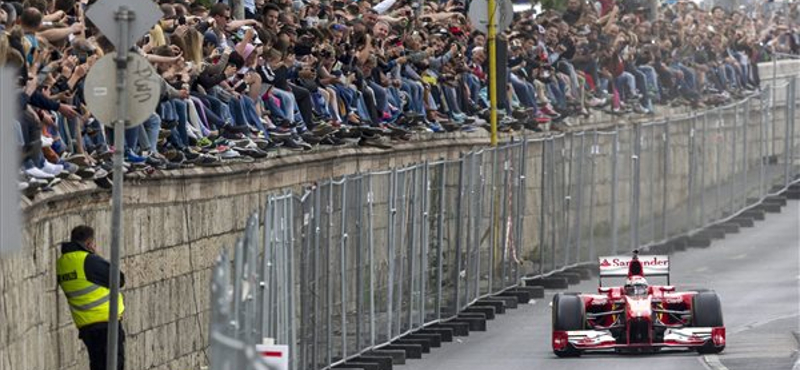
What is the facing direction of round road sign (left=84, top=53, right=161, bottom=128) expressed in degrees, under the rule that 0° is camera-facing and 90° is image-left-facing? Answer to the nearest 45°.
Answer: approximately 180°

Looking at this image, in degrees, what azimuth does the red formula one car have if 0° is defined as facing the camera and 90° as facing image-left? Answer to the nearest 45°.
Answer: approximately 0°

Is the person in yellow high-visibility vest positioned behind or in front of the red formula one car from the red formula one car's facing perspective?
in front

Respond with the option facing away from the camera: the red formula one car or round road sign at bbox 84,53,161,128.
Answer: the round road sign

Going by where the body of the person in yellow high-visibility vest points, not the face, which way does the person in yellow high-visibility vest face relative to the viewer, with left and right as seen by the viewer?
facing away from the viewer and to the right of the viewer

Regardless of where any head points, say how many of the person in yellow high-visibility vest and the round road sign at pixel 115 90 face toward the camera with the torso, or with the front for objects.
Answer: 0

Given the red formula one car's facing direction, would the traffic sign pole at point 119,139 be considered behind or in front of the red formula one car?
in front

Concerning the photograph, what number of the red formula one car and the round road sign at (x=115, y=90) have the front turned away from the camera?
1
